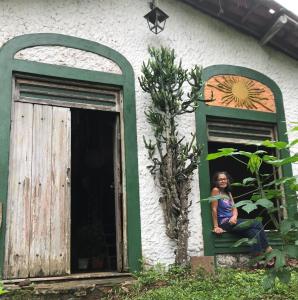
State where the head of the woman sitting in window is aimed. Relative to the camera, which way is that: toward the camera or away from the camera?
toward the camera
